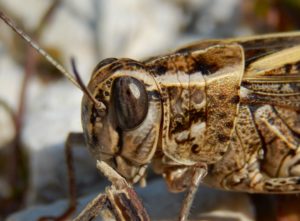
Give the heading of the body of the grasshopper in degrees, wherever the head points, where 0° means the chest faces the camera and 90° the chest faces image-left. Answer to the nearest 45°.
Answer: approximately 90°
